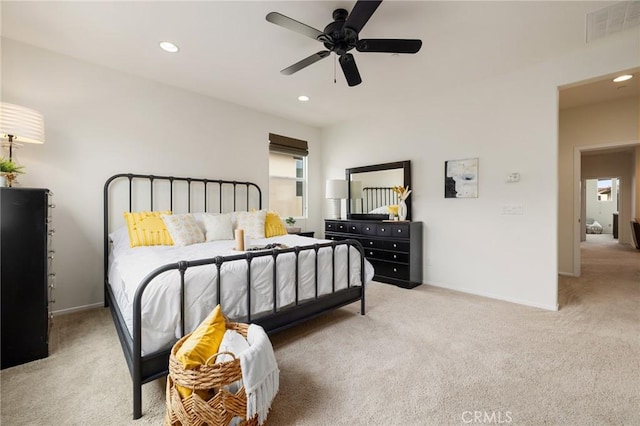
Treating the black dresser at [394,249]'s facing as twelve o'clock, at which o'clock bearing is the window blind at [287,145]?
The window blind is roughly at 2 o'clock from the black dresser.

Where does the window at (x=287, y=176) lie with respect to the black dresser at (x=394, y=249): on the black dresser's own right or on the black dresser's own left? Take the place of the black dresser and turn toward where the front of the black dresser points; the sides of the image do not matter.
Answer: on the black dresser's own right

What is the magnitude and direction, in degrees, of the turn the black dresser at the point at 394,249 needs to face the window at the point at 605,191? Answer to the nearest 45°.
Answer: approximately 180°

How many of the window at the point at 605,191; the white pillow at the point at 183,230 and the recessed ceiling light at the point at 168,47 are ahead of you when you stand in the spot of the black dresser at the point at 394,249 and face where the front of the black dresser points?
2

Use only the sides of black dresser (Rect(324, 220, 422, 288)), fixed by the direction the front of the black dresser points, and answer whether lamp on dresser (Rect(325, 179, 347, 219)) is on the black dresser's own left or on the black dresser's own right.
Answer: on the black dresser's own right

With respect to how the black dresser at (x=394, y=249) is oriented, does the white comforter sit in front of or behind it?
in front

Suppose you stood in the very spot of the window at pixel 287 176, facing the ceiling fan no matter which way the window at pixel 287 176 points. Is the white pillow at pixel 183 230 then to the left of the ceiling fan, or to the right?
right

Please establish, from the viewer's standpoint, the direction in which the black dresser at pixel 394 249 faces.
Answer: facing the viewer and to the left of the viewer

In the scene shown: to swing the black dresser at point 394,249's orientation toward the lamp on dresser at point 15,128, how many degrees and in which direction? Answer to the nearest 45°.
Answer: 0° — it already faces it

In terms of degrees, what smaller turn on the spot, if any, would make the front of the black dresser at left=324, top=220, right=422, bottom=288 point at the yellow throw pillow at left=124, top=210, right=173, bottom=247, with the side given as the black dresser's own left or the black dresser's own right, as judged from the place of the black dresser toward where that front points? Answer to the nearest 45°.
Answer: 0° — it already faces it
